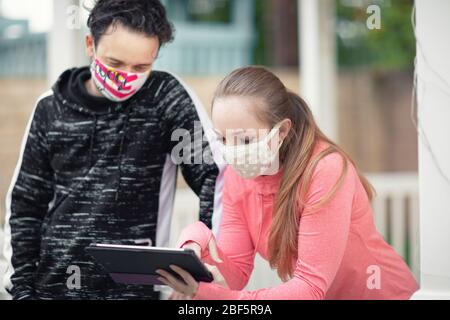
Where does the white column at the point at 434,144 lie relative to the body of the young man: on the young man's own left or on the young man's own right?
on the young man's own left

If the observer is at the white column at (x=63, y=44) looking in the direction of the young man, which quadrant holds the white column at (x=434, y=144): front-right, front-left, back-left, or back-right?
front-left

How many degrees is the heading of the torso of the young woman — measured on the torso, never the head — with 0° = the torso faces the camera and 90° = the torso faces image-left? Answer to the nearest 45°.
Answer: approximately 45°

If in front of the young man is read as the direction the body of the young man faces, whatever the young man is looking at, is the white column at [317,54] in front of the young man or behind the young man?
behind

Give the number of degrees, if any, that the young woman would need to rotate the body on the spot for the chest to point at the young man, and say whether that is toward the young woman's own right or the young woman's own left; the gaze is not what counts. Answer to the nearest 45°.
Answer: approximately 90° to the young woman's own right

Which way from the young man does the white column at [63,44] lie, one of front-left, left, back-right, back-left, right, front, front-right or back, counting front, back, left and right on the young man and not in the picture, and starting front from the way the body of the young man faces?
back

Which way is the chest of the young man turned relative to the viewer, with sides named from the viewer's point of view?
facing the viewer

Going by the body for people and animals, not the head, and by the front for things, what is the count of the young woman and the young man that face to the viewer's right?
0

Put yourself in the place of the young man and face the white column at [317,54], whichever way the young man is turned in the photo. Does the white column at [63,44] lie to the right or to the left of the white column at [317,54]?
left

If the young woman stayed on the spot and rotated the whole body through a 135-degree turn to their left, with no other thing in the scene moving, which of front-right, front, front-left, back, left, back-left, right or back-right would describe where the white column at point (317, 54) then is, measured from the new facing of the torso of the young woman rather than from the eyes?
left
